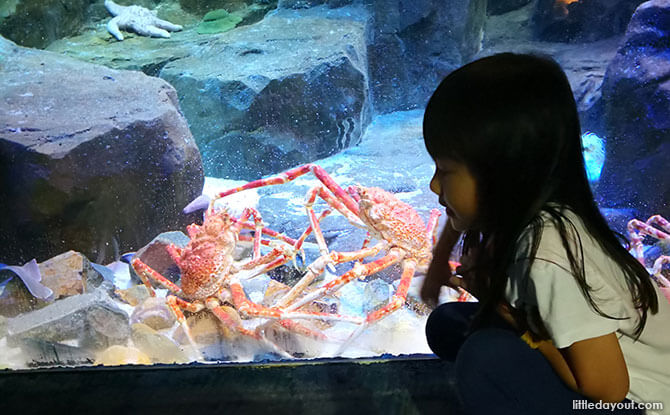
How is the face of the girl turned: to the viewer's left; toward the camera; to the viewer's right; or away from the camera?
to the viewer's left

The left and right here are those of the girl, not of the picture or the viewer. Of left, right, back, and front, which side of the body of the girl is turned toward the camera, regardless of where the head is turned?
left

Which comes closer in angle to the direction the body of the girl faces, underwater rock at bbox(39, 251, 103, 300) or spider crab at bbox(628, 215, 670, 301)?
the underwater rock

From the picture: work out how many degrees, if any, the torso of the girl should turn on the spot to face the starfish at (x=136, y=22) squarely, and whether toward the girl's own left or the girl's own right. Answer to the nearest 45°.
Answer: approximately 45° to the girl's own right

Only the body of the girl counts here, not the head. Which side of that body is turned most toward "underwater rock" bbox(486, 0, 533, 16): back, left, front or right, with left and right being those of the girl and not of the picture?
right

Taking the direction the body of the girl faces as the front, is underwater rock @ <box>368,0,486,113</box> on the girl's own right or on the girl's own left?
on the girl's own right

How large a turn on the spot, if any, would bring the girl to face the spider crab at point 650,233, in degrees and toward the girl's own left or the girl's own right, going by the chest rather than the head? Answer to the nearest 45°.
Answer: approximately 90° to the girl's own right

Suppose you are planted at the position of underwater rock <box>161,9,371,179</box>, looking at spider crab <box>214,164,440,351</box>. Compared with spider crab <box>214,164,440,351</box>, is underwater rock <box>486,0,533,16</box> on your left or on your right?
left

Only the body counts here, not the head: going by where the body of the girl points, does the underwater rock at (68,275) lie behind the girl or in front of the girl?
in front

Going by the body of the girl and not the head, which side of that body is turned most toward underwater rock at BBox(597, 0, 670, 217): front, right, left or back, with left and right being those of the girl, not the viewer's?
right
